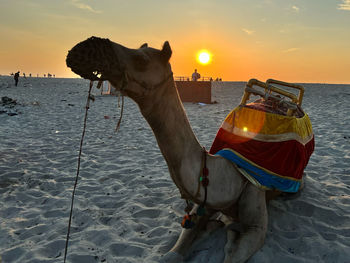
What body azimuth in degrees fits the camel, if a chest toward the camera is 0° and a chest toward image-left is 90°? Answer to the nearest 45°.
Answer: approximately 45°
